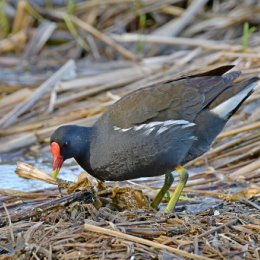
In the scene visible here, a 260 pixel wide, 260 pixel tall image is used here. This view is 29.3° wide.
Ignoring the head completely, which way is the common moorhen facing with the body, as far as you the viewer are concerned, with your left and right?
facing to the left of the viewer
